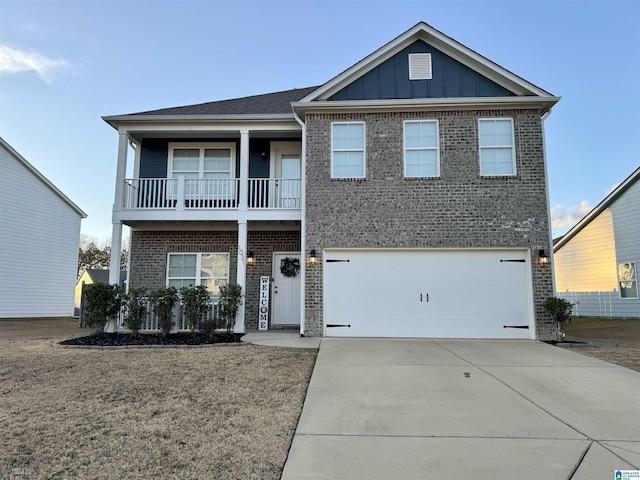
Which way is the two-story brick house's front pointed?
toward the camera

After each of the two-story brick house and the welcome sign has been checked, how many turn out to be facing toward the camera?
2

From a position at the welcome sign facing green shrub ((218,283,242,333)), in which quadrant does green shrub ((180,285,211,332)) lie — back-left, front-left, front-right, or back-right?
front-right

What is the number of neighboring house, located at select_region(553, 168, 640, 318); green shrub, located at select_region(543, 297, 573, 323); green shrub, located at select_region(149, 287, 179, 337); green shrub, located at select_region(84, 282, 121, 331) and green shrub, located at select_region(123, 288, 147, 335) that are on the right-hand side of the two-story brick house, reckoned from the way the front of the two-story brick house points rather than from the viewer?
3

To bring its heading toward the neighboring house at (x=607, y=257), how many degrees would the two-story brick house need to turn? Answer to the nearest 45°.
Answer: approximately 135° to its left

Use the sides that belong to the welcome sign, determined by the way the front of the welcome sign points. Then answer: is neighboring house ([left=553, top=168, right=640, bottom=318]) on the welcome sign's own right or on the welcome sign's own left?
on the welcome sign's own left

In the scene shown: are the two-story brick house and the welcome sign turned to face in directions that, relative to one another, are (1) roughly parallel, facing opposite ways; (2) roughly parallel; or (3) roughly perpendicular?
roughly parallel

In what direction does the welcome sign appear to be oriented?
toward the camera

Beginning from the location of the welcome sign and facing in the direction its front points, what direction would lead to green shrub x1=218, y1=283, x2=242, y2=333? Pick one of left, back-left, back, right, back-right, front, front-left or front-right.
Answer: front-right

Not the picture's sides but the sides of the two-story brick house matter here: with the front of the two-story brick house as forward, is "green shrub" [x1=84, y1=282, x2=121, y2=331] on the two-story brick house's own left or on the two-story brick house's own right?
on the two-story brick house's own right

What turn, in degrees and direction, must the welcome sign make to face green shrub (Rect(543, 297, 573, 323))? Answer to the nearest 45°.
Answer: approximately 45° to its left

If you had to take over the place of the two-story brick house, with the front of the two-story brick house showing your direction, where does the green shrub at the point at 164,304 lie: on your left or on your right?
on your right

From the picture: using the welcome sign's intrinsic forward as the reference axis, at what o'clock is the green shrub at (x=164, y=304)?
The green shrub is roughly at 2 o'clock from the welcome sign.

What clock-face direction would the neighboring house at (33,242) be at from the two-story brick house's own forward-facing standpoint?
The neighboring house is roughly at 4 o'clock from the two-story brick house.

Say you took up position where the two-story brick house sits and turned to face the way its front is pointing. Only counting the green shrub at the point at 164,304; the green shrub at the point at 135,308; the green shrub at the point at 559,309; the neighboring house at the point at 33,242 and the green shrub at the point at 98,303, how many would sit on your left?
1
